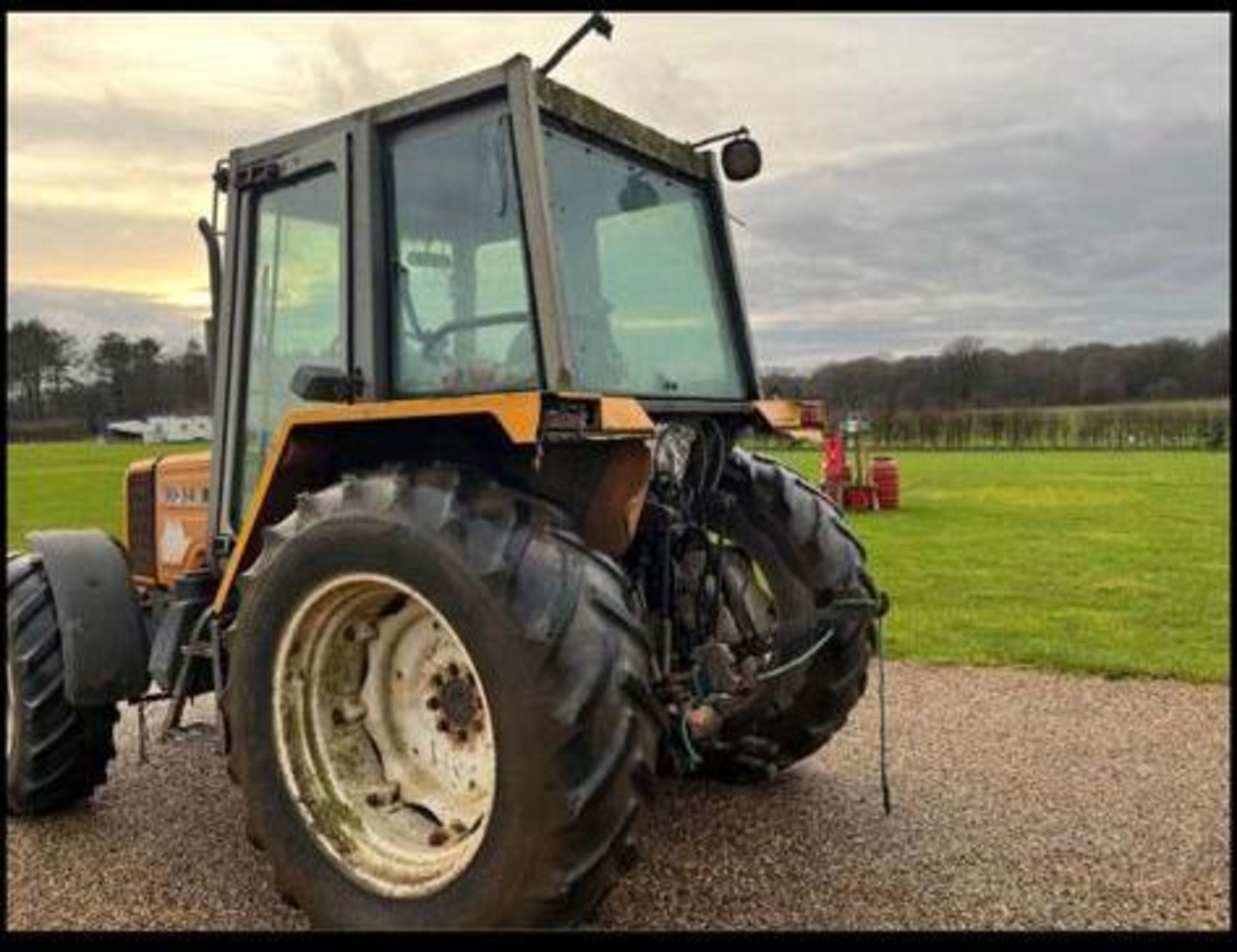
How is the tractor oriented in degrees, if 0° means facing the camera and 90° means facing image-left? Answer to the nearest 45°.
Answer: approximately 135°
